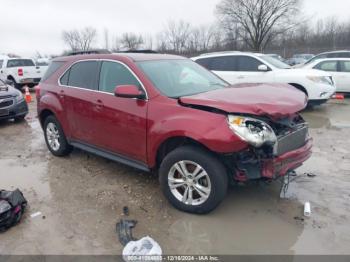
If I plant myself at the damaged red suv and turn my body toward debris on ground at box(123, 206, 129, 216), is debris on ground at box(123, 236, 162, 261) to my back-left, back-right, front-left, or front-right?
front-left

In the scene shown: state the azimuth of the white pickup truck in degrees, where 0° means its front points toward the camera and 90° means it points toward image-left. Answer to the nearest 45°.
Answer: approximately 135°

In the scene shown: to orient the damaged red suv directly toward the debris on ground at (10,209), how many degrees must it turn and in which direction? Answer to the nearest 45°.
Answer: approximately 135° to its right

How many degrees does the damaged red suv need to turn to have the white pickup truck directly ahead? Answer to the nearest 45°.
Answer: approximately 180°

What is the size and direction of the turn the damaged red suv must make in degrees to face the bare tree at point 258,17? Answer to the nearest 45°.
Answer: approximately 135° to its left

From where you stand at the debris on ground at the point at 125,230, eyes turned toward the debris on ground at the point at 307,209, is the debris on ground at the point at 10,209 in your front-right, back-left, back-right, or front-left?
back-left

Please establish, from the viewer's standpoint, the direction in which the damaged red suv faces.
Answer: facing the viewer and to the right of the viewer
